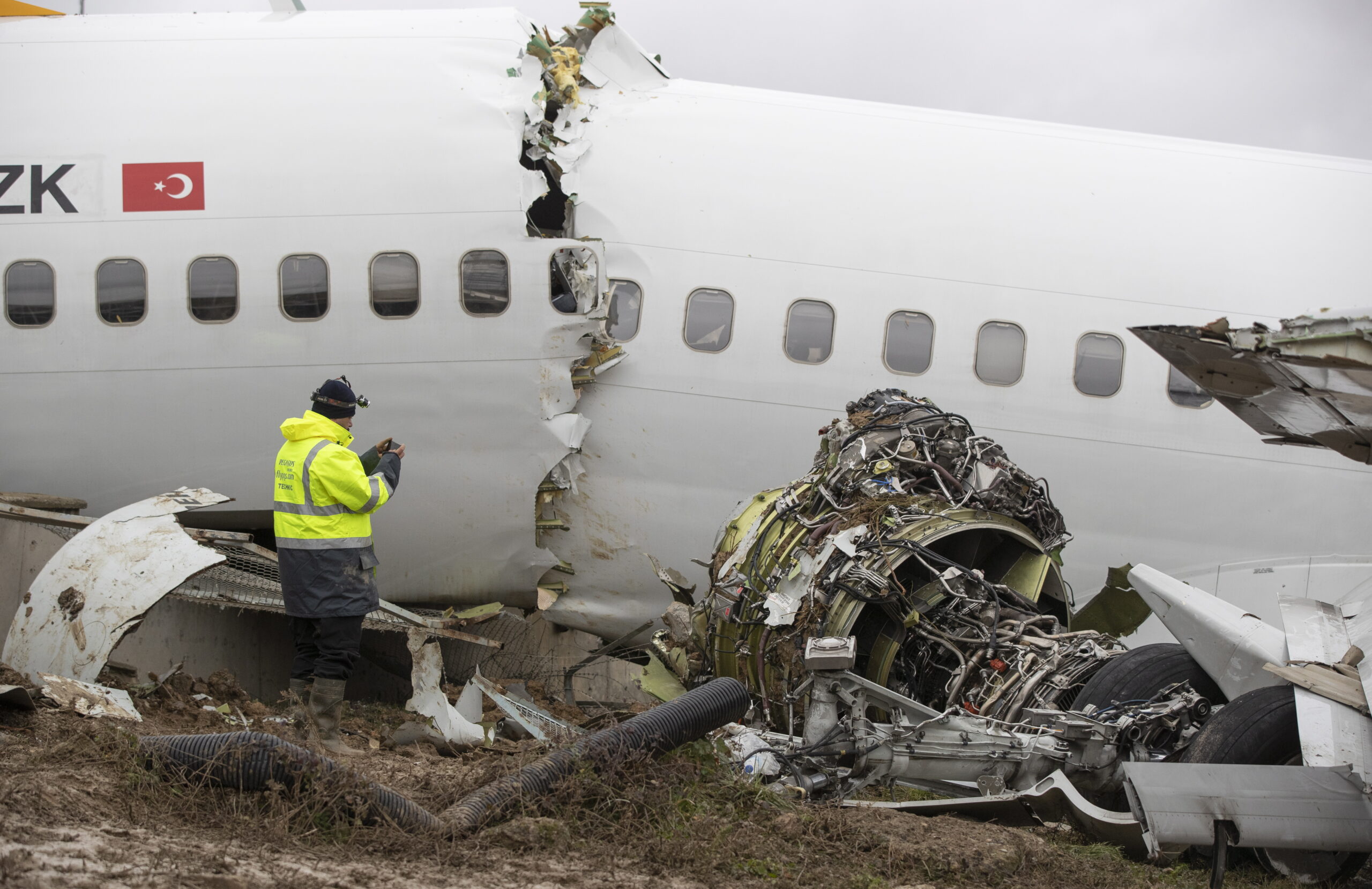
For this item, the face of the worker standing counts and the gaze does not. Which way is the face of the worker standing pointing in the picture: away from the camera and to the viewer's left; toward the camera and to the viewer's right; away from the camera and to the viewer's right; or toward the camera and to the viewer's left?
away from the camera and to the viewer's right

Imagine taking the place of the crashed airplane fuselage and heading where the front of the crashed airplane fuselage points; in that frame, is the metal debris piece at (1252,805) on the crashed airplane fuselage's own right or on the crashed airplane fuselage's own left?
on the crashed airplane fuselage's own right

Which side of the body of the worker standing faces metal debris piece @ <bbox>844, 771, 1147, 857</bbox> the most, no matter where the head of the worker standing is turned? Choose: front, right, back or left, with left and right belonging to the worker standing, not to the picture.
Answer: right

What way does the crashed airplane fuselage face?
to the viewer's right

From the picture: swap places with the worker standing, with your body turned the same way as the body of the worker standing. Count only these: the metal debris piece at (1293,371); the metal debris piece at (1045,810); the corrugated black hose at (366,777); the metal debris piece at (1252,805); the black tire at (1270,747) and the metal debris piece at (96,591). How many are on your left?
1

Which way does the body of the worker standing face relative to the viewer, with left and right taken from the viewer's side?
facing away from the viewer and to the right of the viewer

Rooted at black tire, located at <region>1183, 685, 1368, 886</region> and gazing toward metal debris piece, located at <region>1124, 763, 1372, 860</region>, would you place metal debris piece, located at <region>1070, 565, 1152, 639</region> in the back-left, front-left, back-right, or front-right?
back-right

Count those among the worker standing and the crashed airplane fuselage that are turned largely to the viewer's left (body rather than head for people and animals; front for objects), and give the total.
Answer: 0

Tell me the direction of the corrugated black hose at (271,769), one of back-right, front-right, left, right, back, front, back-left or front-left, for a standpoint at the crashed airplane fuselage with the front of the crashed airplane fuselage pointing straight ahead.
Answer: right

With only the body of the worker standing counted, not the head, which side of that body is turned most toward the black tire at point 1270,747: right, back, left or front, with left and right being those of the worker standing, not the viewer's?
right

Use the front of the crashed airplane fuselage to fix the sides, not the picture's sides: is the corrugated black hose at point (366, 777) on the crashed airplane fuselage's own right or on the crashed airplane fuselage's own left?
on the crashed airplane fuselage's own right

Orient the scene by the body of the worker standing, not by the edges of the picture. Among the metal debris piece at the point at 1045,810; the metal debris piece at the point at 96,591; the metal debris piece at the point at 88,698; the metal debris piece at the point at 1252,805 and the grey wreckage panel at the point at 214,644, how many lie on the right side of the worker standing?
2
